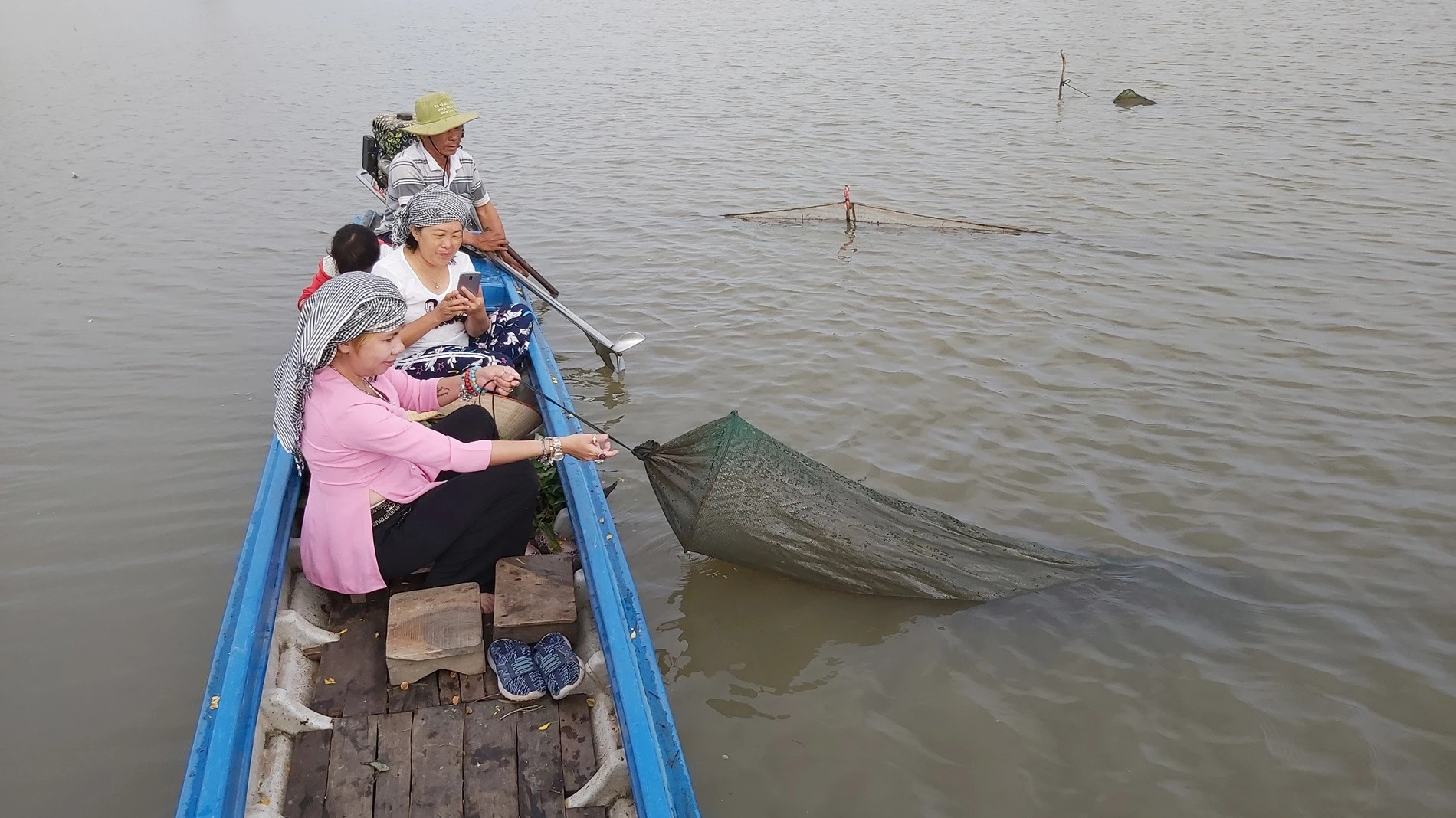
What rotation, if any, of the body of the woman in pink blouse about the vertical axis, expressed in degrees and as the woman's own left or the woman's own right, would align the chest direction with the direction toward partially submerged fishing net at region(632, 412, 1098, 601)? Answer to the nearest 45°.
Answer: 0° — they already face it

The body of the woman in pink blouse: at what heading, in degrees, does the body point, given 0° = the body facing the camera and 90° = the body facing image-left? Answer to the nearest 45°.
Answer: approximately 270°

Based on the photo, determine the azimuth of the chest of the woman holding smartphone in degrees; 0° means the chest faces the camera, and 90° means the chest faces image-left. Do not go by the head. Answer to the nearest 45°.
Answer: approximately 315°

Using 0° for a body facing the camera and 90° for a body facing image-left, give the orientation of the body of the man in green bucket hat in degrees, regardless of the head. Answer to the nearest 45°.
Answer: approximately 315°
